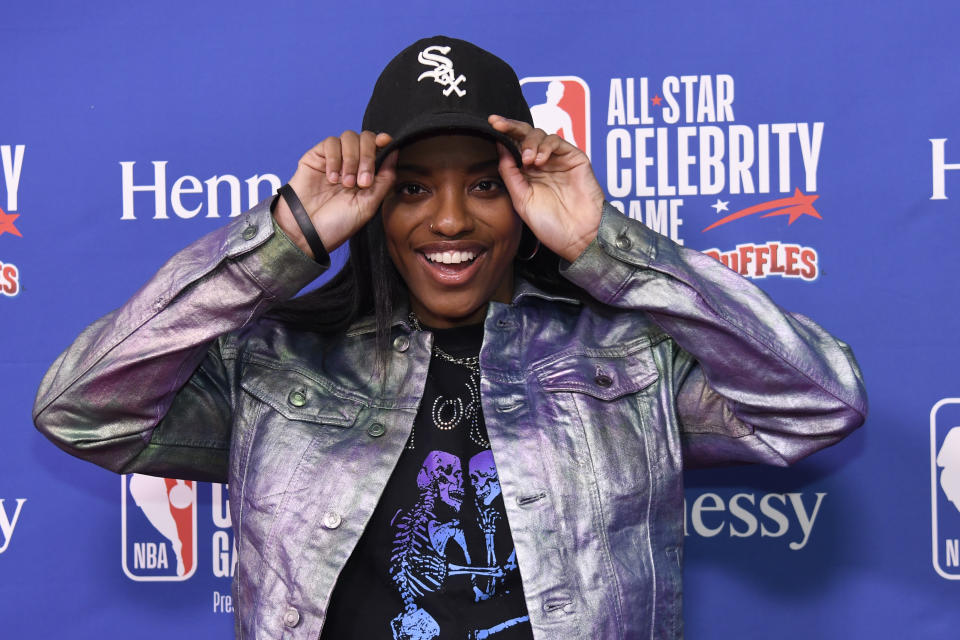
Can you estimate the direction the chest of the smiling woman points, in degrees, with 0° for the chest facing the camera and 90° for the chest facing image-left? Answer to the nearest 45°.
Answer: approximately 0°
